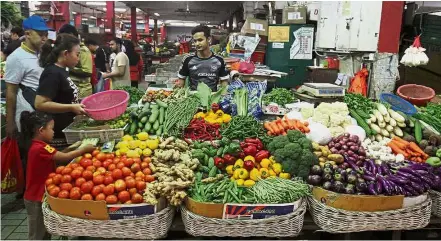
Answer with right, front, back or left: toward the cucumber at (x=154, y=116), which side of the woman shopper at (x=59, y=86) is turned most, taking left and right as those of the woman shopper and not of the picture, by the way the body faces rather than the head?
front

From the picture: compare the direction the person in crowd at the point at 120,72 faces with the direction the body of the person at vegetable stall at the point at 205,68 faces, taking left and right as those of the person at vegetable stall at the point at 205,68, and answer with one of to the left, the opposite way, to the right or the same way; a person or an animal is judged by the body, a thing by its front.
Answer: to the right

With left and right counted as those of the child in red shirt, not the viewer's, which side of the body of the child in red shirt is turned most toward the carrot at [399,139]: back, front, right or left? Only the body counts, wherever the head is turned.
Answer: front

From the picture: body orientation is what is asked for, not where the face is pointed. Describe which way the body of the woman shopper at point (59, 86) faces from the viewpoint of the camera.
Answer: to the viewer's right

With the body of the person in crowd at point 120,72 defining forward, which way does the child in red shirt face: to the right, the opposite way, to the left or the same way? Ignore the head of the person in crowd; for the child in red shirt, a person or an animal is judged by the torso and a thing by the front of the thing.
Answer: the opposite way

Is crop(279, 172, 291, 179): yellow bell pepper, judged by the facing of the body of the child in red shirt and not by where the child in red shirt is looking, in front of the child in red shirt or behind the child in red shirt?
in front

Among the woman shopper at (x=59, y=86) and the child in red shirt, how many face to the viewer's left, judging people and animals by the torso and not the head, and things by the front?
0

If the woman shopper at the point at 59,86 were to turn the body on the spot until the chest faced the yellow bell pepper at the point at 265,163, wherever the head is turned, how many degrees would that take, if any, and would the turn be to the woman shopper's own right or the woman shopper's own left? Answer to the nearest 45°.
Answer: approximately 45° to the woman shopper's own right

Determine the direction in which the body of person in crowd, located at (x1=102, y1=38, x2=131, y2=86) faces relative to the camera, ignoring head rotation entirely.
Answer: to the viewer's left

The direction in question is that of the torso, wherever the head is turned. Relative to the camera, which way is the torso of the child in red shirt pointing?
to the viewer's right

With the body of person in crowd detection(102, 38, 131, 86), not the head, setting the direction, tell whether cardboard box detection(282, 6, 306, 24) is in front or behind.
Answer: behind

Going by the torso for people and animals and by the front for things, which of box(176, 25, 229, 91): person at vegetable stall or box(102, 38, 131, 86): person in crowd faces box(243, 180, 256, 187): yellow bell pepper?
box(176, 25, 229, 91): person at vegetable stall

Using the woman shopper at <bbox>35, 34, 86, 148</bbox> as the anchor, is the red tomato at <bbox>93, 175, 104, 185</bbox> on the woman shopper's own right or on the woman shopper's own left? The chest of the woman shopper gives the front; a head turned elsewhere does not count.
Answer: on the woman shopper's own right

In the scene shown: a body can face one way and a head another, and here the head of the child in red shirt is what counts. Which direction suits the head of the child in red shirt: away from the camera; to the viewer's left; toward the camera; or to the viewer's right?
to the viewer's right
